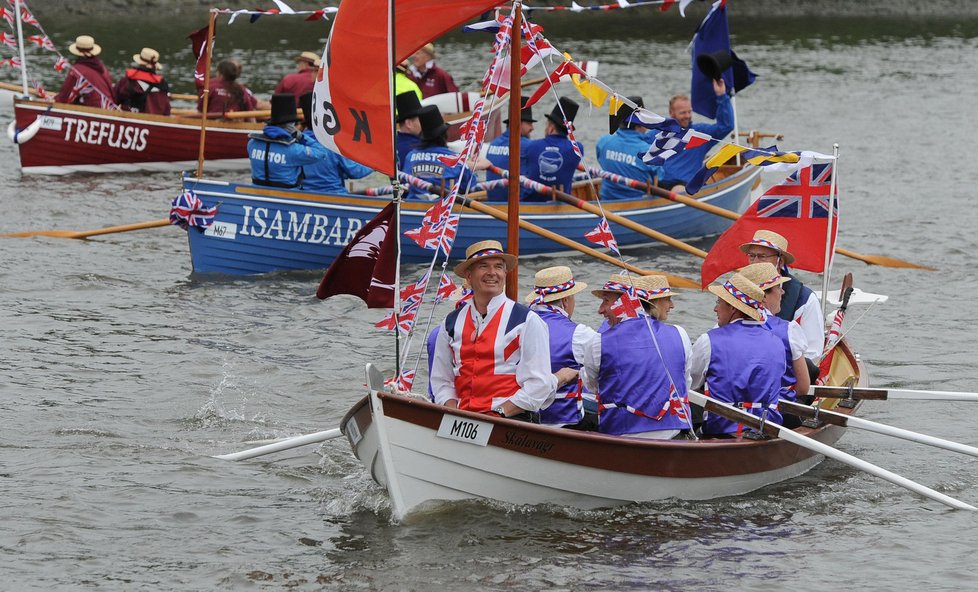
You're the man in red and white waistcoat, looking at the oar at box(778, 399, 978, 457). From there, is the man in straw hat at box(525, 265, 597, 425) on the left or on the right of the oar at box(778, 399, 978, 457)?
left

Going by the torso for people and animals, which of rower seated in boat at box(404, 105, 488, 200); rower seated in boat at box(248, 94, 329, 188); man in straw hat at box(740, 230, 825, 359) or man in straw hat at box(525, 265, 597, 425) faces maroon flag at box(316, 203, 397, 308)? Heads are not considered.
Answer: man in straw hat at box(740, 230, 825, 359)

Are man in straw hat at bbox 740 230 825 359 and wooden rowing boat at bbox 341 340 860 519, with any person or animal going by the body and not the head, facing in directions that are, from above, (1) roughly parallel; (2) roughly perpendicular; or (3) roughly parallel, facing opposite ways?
roughly parallel

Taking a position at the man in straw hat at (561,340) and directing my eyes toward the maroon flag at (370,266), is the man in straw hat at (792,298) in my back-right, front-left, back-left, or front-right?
back-right

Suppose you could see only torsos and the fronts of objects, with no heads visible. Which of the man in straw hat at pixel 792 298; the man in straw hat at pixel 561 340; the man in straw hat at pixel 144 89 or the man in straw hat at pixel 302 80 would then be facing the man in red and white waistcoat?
the man in straw hat at pixel 792 298

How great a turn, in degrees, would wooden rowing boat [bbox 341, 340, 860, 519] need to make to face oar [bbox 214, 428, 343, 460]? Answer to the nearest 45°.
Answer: approximately 45° to its right

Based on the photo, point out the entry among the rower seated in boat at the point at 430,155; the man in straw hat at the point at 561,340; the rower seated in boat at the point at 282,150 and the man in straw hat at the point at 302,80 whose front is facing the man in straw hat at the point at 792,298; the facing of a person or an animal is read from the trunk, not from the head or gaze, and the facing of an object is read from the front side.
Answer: the man in straw hat at the point at 561,340

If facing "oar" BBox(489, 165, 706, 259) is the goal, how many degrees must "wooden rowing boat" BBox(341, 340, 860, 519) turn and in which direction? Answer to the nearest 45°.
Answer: approximately 135° to its right

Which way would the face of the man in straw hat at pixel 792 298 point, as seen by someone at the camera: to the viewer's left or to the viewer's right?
to the viewer's left

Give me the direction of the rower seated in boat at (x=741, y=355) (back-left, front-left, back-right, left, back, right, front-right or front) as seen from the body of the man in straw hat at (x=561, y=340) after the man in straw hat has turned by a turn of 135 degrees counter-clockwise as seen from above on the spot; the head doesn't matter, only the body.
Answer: back

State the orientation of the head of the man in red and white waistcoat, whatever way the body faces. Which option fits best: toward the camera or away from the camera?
toward the camera

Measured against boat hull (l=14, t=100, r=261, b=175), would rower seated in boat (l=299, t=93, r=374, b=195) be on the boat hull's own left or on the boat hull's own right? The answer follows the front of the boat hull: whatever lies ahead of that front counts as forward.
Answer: on the boat hull's own left

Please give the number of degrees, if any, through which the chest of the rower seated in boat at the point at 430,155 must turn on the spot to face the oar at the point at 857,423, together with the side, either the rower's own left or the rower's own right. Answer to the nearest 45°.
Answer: approximately 90° to the rower's own right

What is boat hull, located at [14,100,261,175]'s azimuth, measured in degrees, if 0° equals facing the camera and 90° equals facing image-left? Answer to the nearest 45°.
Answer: approximately 90°
